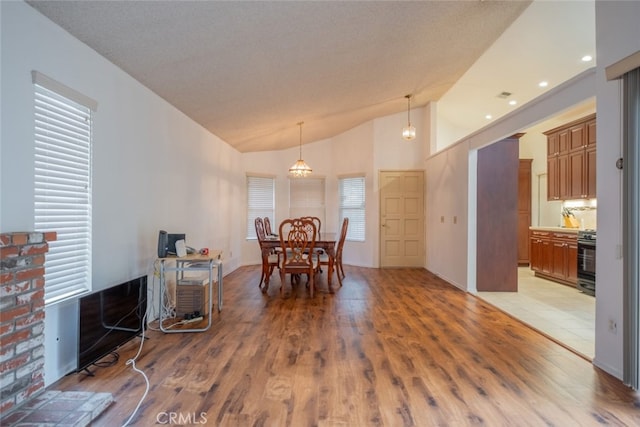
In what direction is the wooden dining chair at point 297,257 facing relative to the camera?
away from the camera

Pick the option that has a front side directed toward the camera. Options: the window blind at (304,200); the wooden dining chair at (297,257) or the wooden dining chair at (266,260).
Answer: the window blind

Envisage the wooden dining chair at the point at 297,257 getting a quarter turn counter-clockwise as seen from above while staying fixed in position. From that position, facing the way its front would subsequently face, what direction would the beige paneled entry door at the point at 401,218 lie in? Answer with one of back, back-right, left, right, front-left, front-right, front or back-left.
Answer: back-right

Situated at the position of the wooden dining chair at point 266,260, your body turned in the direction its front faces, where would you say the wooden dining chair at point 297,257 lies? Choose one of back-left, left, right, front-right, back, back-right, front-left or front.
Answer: front-right

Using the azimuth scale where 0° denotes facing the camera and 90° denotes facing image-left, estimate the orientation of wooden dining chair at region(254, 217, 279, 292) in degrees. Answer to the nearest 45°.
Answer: approximately 270°

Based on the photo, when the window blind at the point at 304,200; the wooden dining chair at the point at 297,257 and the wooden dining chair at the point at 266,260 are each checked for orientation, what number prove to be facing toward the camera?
1

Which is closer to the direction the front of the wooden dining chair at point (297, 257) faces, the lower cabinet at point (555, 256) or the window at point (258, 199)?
the window

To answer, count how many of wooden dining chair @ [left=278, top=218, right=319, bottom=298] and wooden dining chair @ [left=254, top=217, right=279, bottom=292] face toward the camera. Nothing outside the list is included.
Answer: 0

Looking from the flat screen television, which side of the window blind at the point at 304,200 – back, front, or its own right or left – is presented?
front

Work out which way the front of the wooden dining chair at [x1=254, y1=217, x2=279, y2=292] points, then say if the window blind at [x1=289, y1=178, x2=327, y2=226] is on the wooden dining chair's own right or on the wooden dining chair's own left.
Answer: on the wooden dining chair's own left

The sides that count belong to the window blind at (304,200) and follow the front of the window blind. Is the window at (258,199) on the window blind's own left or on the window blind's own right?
on the window blind's own right

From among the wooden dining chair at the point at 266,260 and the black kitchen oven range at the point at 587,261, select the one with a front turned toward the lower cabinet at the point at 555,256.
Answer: the wooden dining chair

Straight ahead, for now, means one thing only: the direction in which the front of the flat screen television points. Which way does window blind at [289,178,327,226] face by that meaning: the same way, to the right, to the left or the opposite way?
to the right

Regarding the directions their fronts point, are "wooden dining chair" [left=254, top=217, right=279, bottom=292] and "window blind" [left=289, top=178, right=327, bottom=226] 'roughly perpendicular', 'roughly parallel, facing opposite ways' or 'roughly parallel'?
roughly perpendicular

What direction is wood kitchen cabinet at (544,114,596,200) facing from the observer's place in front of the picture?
facing the viewer and to the left of the viewer
